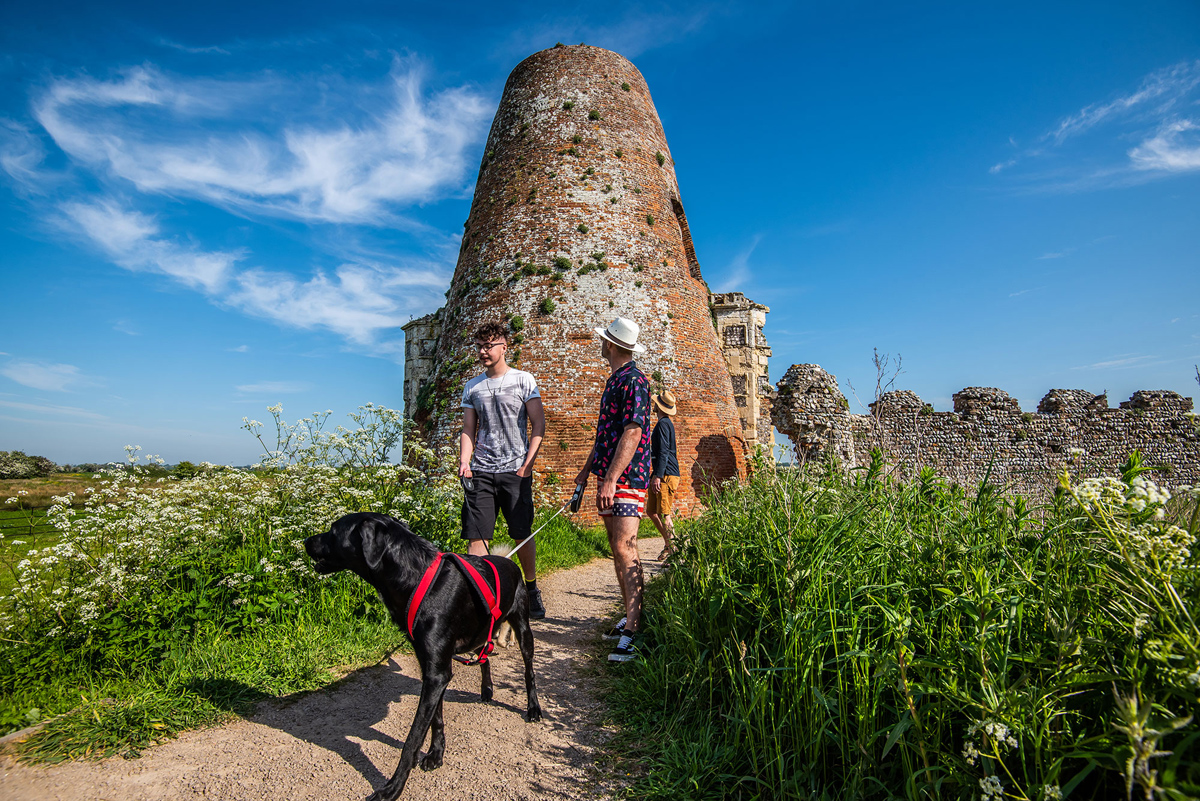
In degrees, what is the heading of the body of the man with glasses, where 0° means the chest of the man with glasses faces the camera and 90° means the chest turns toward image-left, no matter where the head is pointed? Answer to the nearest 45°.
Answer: approximately 0°

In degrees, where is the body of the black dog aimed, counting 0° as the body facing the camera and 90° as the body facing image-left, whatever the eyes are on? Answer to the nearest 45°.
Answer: approximately 45°

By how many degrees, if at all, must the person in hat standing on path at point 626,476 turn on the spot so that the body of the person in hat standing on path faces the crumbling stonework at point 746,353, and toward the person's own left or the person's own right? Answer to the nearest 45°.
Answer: approximately 90° to the person's own right

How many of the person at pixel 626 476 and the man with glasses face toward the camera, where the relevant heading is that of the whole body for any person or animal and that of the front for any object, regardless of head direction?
1

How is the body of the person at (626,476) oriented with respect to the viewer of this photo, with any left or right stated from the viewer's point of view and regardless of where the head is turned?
facing to the left of the viewer

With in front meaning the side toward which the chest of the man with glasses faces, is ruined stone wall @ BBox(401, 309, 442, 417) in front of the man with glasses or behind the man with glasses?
behind

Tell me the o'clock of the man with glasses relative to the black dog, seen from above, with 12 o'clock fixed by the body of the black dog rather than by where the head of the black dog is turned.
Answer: The man with glasses is roughly at 5 o'clock from the black dog.

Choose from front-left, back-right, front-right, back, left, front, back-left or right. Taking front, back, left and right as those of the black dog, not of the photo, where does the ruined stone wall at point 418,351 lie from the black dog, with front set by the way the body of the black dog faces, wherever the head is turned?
back-right

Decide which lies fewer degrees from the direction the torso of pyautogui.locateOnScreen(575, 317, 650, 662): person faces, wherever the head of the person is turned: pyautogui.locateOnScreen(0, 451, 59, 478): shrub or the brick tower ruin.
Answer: the shrub
